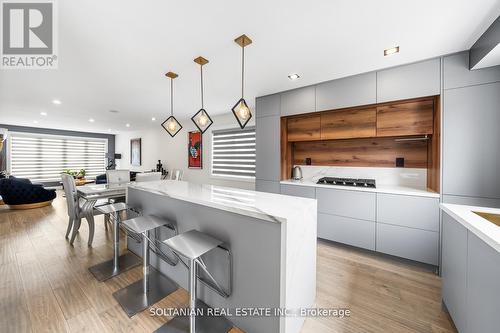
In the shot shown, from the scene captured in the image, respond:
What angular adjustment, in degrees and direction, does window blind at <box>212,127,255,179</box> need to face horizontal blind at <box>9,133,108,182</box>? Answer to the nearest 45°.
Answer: approximately 90° to its right

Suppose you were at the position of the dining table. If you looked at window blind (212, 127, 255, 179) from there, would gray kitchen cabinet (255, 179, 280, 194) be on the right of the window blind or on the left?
right

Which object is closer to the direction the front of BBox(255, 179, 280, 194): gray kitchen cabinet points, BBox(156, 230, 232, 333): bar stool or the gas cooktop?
the bar stool

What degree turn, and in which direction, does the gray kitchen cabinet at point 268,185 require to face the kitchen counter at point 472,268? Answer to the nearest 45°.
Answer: approximately 90° to its left

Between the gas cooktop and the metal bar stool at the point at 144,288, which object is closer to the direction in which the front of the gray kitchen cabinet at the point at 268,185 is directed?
the metal bar stool

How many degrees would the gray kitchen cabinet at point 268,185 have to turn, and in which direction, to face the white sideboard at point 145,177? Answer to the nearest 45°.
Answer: approximately 45° to its right
